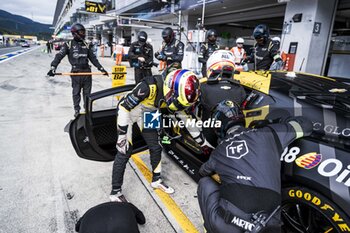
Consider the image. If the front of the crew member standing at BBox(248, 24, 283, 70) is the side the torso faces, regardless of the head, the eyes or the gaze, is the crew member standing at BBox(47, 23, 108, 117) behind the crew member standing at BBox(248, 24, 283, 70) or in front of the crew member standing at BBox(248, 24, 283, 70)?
in front

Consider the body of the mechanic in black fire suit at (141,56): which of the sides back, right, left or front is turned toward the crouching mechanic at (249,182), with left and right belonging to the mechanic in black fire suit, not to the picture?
front

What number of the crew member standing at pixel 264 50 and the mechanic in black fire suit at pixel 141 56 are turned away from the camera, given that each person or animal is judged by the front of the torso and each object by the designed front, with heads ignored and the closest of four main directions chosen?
0

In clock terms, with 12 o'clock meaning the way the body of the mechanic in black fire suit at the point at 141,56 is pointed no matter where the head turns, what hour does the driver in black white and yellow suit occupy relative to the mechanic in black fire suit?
The driver in black white and yellow suit is roughly at 12 o'clock from the mechanic in black fire suit.

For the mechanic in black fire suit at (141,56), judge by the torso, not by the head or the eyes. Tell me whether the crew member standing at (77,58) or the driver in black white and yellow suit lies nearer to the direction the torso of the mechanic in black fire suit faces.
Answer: the driver in black white and yellow suit

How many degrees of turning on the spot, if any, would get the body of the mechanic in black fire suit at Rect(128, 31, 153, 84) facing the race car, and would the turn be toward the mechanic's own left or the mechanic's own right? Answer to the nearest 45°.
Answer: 0° — they already face it

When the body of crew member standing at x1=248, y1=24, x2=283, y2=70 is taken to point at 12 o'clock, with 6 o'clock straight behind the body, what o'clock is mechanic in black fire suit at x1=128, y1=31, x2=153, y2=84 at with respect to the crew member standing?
The mechanic in black fire suit is roughly at 2 o'clock from the crew member standing.

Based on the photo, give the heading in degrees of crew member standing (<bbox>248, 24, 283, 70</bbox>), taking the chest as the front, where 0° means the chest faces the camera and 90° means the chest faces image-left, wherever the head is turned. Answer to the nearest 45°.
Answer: approximately 45°
